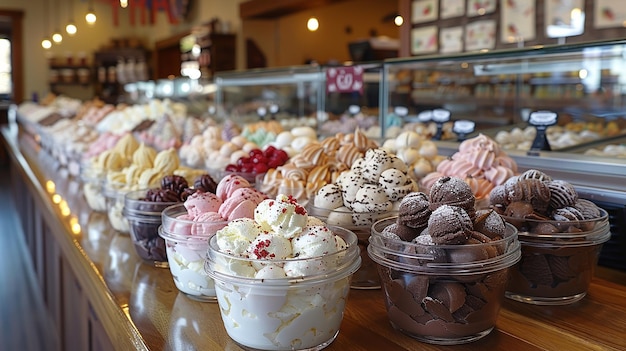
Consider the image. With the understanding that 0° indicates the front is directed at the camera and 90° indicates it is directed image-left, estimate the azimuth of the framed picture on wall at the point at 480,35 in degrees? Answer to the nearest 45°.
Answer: approximately 45°

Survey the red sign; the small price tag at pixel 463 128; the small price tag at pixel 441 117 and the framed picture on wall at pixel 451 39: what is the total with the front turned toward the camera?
4

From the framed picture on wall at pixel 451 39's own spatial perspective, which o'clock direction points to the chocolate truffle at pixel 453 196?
The chocolate truffle is roughly at 12 o'clock from the framed picture on wall.

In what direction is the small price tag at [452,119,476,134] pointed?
toward the camera

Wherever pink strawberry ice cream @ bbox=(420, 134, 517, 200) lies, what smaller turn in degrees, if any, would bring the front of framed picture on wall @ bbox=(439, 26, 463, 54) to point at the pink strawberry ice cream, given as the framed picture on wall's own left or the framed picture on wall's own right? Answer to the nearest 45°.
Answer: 0° — it already faces it

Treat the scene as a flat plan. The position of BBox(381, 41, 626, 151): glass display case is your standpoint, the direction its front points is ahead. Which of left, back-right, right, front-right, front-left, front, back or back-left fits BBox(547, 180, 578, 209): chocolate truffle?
front-left

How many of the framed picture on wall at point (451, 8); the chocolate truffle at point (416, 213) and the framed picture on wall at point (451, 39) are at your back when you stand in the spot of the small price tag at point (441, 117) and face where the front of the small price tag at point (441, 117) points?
2

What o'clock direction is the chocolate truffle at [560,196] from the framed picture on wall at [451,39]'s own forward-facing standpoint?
The chocolate truffle is roughly at 12 o'clock from the framed picture on wall.

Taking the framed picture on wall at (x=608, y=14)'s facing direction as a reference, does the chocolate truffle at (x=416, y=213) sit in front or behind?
in front

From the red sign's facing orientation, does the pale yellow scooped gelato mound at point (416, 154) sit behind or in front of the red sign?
in front

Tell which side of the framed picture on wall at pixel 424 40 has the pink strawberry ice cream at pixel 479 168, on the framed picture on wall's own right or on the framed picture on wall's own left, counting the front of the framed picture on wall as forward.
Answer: on the framed picture on wall's own left

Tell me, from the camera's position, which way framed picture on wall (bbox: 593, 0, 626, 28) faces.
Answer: facing the viewer

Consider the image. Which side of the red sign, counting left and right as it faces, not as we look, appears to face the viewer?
front

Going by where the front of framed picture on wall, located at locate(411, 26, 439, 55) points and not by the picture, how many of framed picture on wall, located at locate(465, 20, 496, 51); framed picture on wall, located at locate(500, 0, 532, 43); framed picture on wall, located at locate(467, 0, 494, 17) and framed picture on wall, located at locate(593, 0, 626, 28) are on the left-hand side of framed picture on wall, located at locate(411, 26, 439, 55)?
4

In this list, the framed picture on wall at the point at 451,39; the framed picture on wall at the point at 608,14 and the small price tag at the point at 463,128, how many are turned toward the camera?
3
